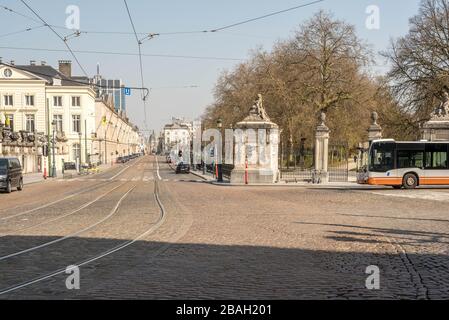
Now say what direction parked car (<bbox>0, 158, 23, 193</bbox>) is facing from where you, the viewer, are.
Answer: facing the viewer and to the left of the viewer

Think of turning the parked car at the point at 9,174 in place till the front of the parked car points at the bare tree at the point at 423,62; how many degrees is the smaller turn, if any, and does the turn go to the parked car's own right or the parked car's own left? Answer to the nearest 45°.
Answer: approximately 135° to the parked car's own left

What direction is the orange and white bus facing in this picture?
to the viewer's left

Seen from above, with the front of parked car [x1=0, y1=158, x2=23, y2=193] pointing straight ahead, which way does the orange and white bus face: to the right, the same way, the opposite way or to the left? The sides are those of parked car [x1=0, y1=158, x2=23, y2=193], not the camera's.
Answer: to the right

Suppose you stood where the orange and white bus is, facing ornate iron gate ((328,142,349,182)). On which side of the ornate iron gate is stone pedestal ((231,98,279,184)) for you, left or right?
left

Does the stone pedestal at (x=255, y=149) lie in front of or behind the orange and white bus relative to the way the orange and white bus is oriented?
in front

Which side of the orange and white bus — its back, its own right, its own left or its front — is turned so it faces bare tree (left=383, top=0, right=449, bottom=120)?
right

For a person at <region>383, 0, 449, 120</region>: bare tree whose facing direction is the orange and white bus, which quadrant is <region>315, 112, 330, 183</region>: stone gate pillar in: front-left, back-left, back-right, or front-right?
front-right

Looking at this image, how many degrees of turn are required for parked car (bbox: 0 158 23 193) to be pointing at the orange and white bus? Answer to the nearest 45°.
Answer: approximately 90° to its left

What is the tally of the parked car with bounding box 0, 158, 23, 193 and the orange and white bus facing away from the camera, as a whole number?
0

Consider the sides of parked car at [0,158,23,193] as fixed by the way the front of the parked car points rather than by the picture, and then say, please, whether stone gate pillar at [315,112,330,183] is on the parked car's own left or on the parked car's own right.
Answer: on the parked car's own left

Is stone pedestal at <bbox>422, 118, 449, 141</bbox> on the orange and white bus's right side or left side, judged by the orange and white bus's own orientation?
on its right
